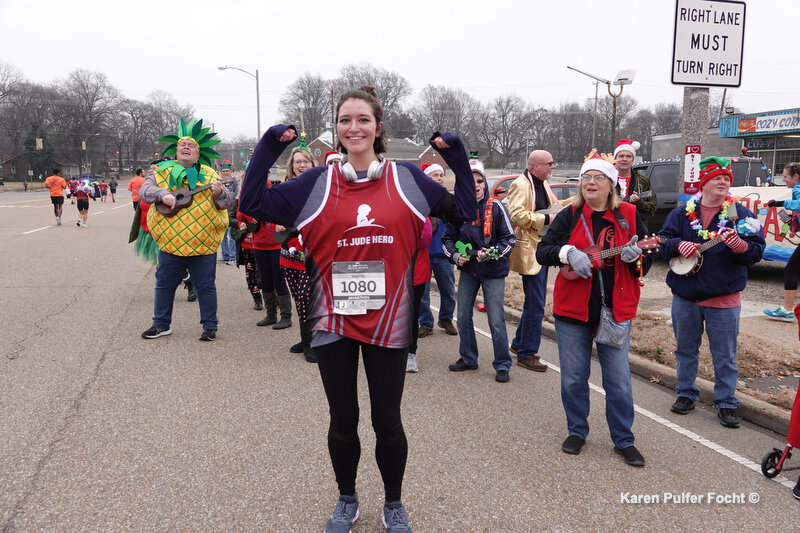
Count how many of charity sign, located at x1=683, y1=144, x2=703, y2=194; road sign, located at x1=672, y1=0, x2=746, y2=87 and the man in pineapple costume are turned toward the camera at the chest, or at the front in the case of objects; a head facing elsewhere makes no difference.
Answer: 3

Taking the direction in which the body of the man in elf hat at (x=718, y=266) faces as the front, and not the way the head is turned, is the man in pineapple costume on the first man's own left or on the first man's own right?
on the first man's own right

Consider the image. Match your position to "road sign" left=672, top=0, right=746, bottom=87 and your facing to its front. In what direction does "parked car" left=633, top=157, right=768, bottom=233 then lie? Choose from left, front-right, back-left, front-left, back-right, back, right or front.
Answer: back

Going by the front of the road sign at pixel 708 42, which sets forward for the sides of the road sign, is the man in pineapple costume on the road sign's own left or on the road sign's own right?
on the road sign's own right

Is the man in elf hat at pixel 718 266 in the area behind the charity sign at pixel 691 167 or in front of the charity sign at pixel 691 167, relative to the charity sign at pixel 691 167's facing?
in front

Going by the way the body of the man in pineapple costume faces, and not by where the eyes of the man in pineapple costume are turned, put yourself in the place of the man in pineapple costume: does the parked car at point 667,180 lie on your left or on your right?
on your left

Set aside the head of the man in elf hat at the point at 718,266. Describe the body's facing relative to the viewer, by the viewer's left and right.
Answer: facing the viewer

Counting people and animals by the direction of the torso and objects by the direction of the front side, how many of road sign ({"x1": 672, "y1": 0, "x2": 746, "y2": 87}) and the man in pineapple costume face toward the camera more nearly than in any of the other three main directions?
2

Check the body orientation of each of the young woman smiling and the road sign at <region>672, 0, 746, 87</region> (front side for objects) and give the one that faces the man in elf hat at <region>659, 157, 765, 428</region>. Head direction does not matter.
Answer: the road sign

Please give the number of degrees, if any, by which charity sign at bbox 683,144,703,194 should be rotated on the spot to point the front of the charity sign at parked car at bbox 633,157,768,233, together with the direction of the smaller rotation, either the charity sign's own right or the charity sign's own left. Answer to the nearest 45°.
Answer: approximately 180°

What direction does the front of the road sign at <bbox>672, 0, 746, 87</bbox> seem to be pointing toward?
toward the camera

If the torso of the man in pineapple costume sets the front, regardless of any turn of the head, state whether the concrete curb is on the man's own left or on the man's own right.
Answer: on the man's own left

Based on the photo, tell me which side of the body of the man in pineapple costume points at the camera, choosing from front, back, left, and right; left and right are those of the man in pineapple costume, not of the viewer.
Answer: front

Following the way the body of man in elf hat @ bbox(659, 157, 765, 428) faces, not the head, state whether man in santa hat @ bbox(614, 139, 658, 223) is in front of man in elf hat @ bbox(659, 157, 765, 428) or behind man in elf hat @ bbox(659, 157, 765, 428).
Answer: behind

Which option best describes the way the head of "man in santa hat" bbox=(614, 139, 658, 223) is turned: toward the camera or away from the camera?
toward the camera

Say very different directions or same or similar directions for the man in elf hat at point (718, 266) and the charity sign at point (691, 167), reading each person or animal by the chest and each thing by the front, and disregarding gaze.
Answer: same or similar directions
